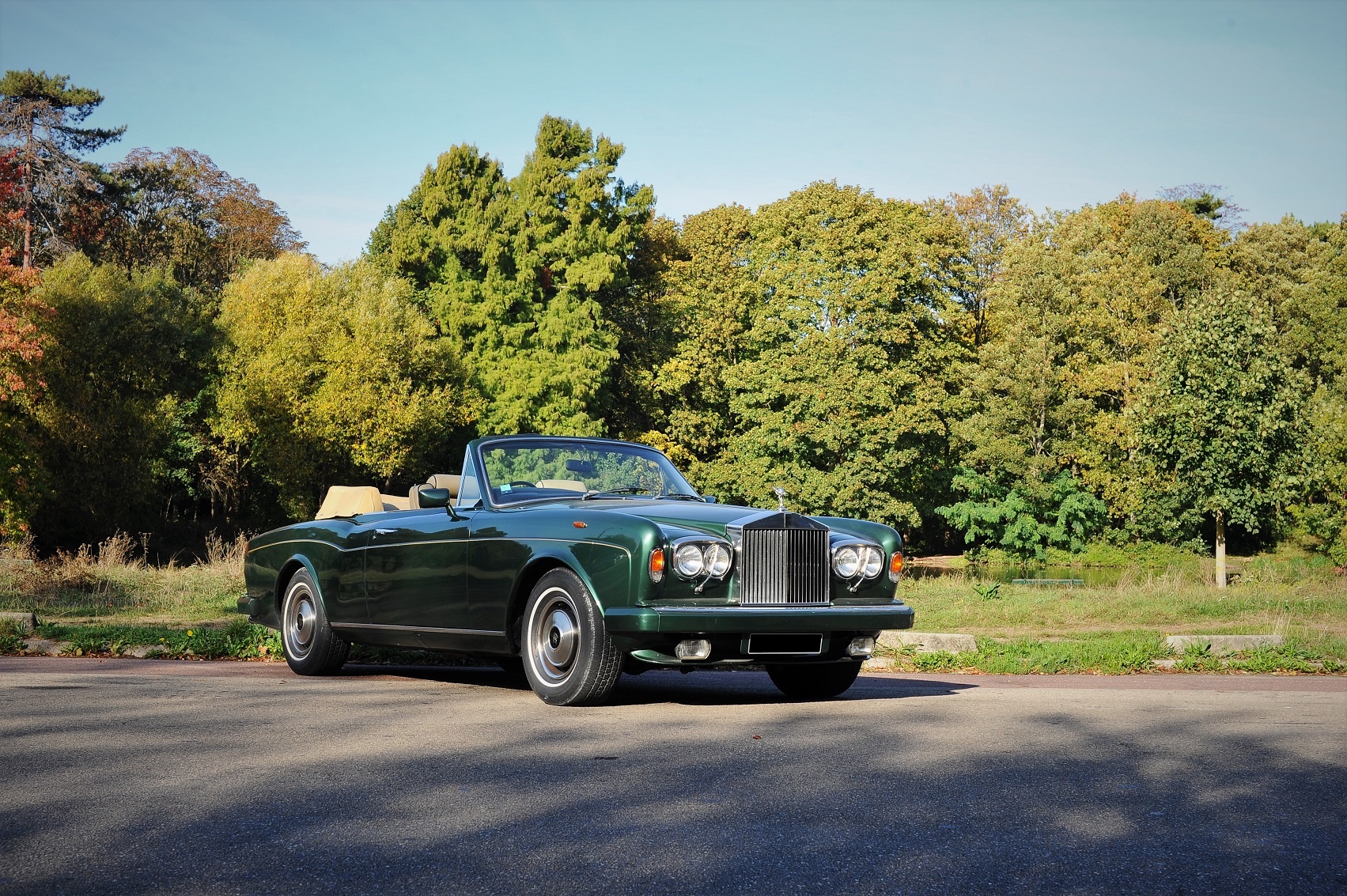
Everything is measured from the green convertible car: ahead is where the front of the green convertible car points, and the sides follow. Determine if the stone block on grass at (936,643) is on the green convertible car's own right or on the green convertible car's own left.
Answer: on the green convertible car's own left

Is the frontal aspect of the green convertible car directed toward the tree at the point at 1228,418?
no

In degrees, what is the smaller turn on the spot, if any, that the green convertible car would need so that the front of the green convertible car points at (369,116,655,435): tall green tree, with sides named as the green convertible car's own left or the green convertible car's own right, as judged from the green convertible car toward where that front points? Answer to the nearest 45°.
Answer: approximately 135° to the green convertible car's own left

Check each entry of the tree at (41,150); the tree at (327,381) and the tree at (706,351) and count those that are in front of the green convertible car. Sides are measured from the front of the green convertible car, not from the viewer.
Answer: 0

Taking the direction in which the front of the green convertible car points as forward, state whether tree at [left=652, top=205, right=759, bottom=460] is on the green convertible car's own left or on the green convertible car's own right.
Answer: on the green convertible car's own left

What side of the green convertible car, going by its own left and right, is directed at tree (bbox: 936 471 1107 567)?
left

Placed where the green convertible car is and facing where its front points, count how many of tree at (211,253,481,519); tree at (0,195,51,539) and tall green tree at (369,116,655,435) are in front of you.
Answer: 0

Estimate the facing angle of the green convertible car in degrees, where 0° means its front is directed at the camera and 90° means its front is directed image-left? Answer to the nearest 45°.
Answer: approximately 315°

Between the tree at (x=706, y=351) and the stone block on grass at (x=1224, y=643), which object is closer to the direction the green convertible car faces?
the stone block on grass

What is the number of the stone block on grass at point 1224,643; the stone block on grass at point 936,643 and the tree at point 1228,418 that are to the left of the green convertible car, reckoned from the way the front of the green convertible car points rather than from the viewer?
3

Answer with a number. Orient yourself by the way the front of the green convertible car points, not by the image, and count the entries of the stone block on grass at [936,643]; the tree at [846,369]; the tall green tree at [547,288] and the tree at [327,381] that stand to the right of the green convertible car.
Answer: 0

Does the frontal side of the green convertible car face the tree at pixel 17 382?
no

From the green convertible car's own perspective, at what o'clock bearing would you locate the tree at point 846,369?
The tree is roughly at 8 o'clock from the green convertible car.

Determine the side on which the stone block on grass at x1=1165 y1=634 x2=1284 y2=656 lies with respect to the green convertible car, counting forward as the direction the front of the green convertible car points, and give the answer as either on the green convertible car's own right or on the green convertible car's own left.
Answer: on the green convertible car's own left

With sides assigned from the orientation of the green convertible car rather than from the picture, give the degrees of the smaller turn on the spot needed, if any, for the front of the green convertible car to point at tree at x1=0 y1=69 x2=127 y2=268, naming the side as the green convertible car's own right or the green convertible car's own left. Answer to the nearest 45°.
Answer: approximately 180°

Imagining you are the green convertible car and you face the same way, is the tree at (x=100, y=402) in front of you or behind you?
behind

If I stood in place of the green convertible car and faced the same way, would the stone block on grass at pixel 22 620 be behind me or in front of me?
behind

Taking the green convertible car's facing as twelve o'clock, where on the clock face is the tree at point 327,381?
The tree is roughly at 7 o'clock from the green convertible car.
